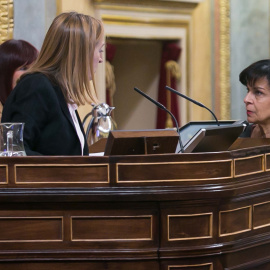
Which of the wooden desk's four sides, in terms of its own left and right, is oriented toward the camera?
front

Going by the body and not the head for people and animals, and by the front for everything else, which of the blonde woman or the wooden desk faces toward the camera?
the wooden desk

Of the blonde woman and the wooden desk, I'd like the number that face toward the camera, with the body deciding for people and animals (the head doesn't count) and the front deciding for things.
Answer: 1

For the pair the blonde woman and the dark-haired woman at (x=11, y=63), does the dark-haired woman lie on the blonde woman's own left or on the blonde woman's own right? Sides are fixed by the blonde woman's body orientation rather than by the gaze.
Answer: on the blonde woman's own left

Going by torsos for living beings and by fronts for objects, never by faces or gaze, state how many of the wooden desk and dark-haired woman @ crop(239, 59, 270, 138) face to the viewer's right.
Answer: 0

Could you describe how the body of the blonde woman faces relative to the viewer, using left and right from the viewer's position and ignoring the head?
facing to the right of the viewer

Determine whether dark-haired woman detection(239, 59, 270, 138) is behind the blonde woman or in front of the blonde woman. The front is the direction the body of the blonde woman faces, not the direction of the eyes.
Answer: in front

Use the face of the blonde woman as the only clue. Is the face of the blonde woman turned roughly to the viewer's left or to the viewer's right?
to the viewer's right

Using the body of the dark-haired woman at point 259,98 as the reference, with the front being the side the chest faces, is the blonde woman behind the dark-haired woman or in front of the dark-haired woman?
in front

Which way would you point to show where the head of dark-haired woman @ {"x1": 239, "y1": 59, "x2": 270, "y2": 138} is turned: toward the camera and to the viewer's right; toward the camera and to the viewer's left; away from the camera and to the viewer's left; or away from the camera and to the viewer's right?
toward the camera and to the viewer's left
